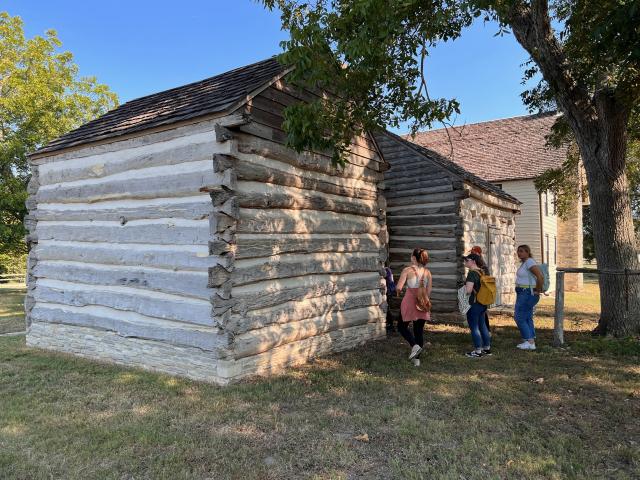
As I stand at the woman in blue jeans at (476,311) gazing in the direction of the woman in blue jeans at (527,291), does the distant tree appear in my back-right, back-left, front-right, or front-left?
back-left

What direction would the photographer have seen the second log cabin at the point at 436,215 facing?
facing the viewer and to the right of the viewer

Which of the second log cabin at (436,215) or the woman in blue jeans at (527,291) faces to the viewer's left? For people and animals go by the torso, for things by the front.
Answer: the woman in blue jeans

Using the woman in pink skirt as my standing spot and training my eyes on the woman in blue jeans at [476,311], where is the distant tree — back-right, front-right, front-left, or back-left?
back-left

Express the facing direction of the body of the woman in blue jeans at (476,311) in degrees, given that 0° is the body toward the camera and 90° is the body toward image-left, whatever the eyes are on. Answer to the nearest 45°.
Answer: approximately 90°

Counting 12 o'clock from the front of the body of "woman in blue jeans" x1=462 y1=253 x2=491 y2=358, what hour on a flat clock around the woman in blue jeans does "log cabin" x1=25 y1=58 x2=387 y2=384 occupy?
The log cabin is roughly at 11 o'clock from the woman in blue jeans.

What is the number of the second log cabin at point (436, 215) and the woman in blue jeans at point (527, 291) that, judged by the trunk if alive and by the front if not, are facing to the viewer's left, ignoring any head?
1

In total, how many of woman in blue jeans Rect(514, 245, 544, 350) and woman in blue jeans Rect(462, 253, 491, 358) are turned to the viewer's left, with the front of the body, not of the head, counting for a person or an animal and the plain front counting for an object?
2

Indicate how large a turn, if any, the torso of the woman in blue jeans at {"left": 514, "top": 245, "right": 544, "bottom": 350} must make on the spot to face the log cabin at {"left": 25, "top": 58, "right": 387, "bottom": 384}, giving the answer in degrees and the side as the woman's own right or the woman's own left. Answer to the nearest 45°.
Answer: approximately 45° to the woman's own left

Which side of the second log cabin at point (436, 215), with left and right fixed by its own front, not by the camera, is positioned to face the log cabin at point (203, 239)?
right

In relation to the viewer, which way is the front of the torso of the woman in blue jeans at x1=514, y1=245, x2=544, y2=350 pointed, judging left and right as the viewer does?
facing to the left of the viewer

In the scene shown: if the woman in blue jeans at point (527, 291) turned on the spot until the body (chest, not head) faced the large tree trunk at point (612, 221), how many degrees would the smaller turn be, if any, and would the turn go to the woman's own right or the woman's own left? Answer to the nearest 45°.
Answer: approximately 135° to the woman's own right

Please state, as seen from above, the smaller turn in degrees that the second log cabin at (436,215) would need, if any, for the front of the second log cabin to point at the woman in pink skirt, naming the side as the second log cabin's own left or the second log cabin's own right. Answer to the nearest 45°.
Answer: approximately 45° to the second log cabin's own right

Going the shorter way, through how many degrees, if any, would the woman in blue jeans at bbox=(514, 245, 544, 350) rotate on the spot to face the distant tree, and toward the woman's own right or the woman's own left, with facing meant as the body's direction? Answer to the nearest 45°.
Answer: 0° — they already face it

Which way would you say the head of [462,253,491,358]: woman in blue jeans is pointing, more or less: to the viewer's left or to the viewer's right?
to the viewer's left
